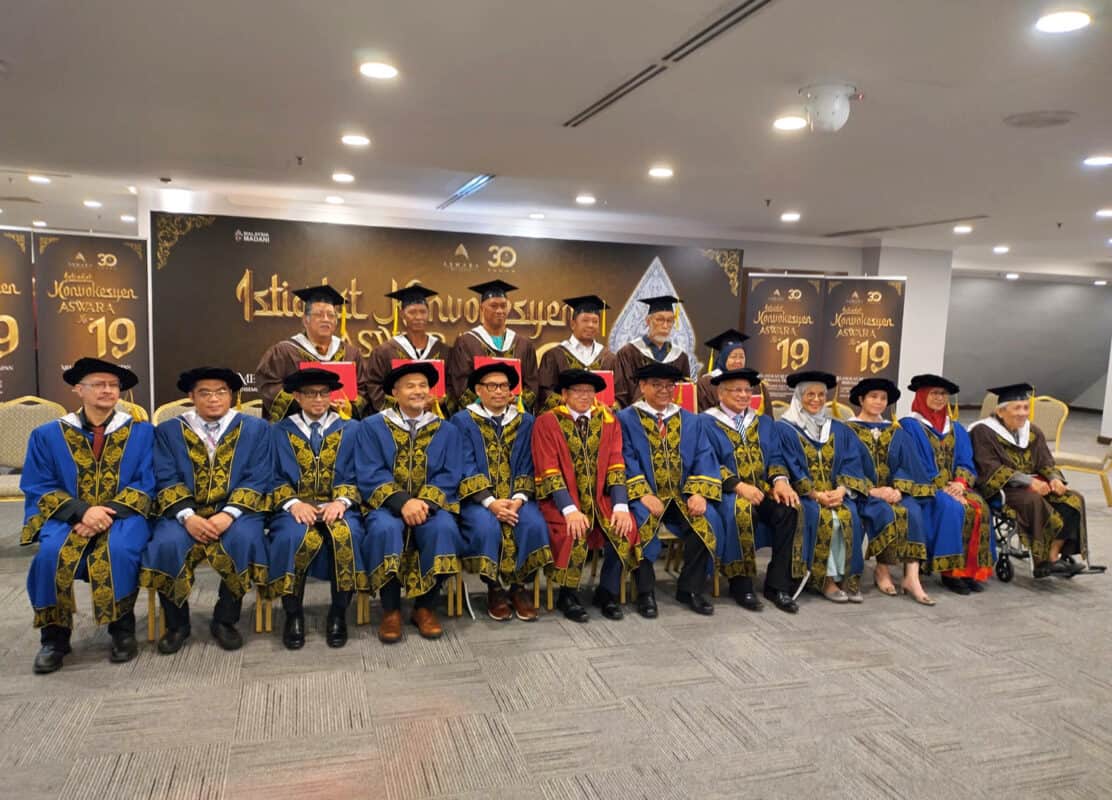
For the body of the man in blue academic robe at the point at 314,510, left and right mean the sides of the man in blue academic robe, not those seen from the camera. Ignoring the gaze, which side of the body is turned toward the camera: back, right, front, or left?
front

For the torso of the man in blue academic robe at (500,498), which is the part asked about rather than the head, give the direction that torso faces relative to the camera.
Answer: toward the camera

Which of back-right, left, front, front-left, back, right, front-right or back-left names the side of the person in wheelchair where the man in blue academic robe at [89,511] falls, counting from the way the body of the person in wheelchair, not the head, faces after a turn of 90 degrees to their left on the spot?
back

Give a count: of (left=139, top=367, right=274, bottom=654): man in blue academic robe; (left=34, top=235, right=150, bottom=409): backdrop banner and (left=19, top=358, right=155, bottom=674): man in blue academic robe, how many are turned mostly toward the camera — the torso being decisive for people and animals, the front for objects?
3

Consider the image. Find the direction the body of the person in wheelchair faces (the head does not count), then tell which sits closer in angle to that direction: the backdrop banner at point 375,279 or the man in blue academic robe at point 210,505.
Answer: the man in blue academic robe

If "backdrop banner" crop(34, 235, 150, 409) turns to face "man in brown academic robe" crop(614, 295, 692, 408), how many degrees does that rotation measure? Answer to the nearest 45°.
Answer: approximately 45° to its left

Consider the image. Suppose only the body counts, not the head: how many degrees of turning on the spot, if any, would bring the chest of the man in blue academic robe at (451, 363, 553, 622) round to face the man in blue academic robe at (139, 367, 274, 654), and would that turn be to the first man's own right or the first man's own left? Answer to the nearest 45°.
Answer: approximately 90° to the first man's own right

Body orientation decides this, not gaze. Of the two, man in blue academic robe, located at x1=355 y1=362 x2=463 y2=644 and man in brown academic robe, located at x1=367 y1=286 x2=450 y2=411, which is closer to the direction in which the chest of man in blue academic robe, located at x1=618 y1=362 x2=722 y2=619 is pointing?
the man in blue academic robe

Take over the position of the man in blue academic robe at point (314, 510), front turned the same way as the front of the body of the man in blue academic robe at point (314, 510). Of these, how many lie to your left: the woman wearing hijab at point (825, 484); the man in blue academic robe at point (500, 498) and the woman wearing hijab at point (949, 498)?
3

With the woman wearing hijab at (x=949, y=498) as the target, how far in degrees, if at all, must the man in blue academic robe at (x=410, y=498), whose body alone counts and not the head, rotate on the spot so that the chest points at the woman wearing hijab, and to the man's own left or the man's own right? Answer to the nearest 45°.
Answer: approximately 90° to the man's own left

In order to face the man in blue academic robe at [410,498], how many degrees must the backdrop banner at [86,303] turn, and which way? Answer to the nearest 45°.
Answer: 0° — it already faces them

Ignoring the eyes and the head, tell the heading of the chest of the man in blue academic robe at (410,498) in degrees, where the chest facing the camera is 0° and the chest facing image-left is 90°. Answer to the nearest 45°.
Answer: approximately 0°

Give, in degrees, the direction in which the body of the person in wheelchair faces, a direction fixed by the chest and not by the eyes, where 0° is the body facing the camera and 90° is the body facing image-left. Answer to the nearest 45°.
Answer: approximately 315°

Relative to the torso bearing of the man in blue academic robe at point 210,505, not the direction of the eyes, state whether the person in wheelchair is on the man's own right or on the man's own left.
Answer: on the man's own left
